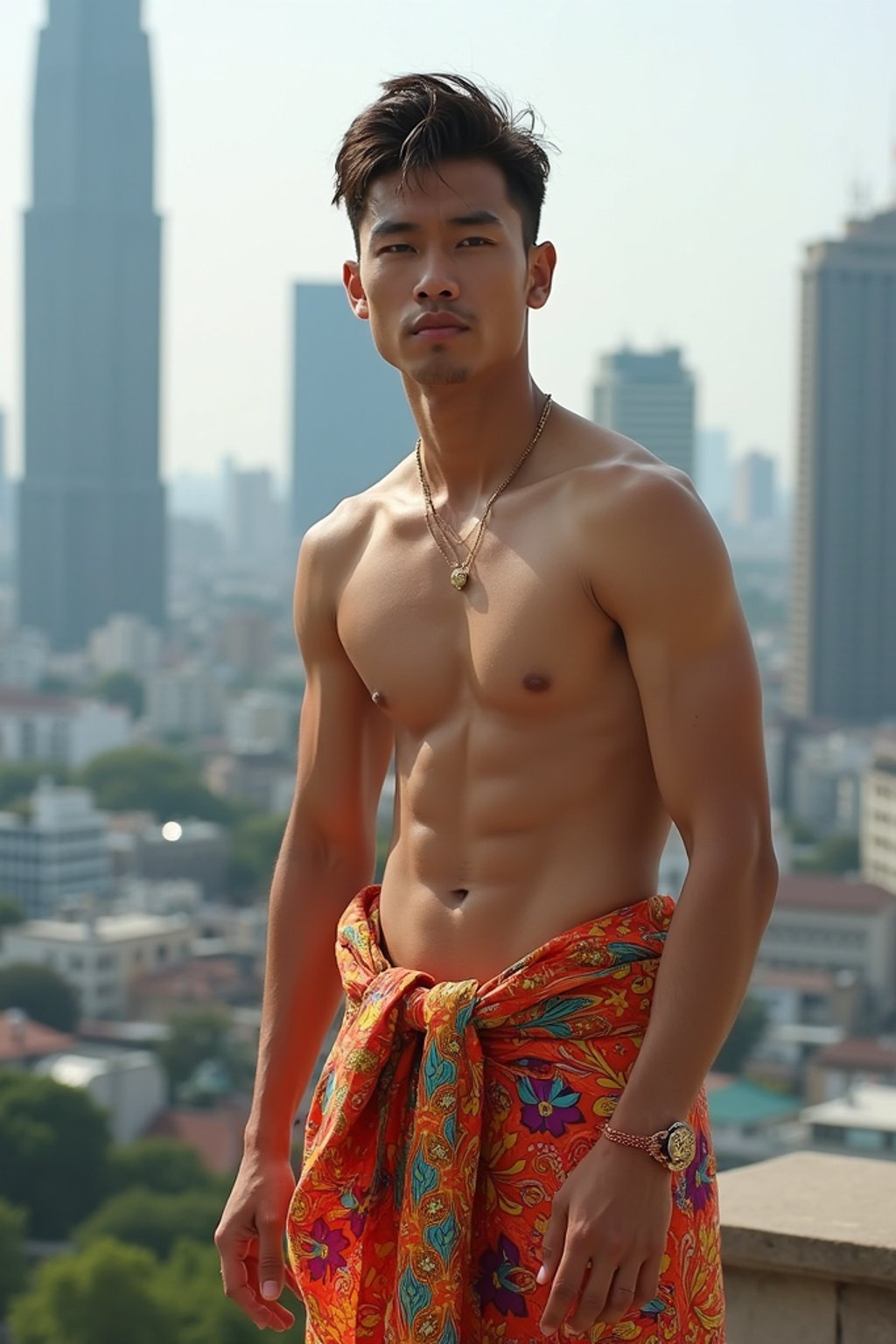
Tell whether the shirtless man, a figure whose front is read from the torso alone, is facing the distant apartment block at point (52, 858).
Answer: no

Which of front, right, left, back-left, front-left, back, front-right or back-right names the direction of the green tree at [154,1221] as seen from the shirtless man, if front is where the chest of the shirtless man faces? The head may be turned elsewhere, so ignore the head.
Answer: back-right

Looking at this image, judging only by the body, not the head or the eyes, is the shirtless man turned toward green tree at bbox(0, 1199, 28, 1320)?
no

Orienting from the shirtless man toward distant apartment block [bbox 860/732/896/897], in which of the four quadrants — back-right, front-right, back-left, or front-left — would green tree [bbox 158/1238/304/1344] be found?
front-left

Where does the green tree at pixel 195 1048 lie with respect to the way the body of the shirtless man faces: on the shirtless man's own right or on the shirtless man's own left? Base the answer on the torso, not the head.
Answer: on the shirtless man's own right

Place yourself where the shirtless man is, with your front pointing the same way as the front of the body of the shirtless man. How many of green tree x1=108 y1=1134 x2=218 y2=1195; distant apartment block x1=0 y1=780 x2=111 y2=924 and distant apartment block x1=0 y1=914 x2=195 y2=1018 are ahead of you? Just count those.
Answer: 0

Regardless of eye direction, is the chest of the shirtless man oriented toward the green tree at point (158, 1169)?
no

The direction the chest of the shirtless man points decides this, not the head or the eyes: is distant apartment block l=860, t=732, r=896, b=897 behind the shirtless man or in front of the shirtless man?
behind

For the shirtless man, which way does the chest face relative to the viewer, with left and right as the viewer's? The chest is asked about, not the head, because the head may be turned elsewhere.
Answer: facing the viewer and to the left of the viewer

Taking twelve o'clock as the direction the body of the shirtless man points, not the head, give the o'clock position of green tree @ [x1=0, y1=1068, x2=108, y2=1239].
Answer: The green tree is roughly at 4 o'clock from the shirtless man.

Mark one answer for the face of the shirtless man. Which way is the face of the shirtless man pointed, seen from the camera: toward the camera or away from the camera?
toward the camera

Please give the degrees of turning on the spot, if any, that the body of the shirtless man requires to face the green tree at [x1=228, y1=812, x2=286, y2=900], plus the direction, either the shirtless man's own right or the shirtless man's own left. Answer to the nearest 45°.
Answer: approximately 135° to the shirtless man's own right

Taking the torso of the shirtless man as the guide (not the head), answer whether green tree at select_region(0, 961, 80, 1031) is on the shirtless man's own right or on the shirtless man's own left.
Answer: on the shirtless man's own right

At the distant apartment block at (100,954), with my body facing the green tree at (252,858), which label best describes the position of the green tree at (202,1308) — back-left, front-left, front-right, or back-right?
back-right
